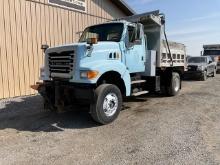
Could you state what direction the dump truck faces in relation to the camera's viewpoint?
facing the viewer and to the left of the viewer

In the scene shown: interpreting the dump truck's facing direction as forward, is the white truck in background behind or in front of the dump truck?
behind
